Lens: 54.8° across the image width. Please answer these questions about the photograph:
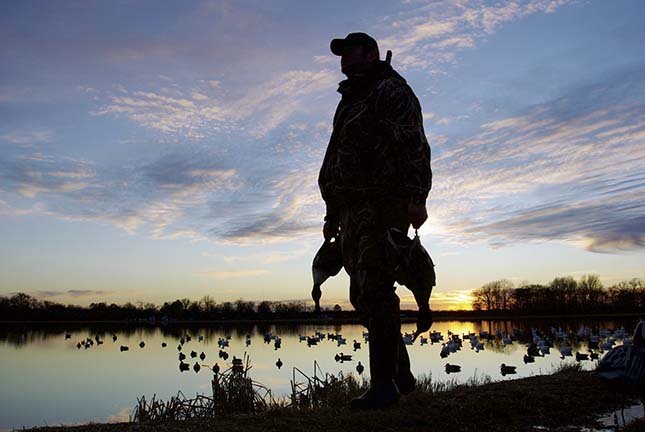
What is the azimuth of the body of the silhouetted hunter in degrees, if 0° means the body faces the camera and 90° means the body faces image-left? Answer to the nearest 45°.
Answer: approximately 45°
